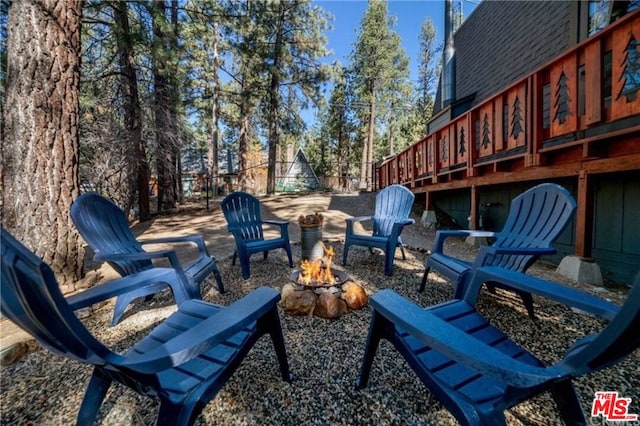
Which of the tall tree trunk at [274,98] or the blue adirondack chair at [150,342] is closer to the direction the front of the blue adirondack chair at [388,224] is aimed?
the blue adirondack chair

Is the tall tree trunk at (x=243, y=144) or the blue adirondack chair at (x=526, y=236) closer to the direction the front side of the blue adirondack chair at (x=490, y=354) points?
the tall tree trunk

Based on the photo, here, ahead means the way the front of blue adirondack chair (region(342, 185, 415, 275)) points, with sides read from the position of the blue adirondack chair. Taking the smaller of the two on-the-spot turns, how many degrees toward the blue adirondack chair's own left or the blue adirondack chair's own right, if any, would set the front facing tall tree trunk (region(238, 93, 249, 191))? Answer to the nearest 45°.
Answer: approximately 90° to the blue adirondack chair's own right

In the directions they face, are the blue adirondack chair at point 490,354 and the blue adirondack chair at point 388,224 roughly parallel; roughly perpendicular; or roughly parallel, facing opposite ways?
roughly perpendicular

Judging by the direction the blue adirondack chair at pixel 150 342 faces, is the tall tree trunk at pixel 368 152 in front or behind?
in front

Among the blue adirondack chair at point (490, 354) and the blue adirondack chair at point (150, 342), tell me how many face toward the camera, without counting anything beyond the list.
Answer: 0

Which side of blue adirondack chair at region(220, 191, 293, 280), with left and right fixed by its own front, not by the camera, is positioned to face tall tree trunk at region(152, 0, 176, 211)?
back

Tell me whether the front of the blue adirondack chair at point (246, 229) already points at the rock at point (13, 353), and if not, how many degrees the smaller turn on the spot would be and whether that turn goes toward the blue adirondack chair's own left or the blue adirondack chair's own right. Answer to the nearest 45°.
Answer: approximately 90° to the blue adirondack chair's own right

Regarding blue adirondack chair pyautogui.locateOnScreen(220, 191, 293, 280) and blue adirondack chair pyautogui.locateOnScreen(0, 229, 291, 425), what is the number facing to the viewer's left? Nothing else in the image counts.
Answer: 0

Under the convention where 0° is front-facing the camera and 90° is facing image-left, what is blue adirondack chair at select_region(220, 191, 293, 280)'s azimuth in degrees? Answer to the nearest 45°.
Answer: approximately 315°

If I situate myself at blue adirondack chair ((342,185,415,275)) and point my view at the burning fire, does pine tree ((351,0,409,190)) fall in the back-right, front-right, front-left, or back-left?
back-right

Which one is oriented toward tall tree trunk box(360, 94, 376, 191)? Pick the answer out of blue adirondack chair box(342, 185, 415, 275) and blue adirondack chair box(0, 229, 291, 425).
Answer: blue adirondack chair box(0, 229, 291, 425)

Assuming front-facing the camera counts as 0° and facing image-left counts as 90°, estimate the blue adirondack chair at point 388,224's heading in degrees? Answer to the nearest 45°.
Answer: approximately 45°

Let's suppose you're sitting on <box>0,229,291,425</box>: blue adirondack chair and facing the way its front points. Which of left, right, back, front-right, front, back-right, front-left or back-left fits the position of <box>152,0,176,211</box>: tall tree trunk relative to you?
front-left

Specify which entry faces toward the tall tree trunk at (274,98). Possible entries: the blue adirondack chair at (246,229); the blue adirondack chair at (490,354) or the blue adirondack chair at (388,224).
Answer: the blue adirondack chair at (490,354)

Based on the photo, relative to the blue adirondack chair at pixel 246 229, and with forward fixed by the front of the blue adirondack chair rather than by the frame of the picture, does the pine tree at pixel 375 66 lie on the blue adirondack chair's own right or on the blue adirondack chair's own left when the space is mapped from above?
on the blue adirondack chair's own left

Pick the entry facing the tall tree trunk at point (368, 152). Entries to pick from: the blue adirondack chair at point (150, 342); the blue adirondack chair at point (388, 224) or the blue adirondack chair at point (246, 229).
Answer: the blue adirondack chair at point (150, 342)

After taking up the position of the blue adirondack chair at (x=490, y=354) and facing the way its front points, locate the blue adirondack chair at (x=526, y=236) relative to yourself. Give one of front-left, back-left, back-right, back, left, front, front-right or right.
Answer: front-right
